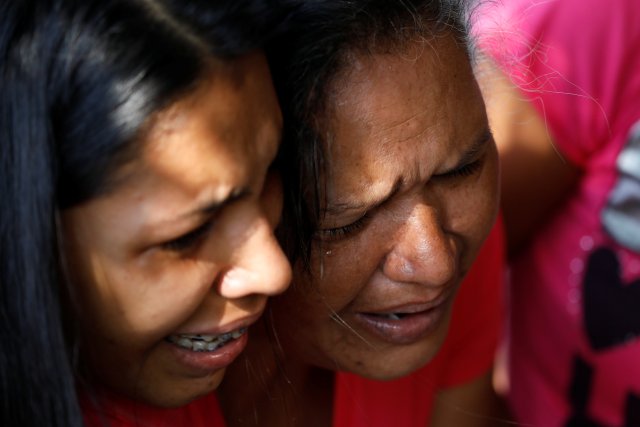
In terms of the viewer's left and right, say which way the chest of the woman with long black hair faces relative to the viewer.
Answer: facing the viewer and to the right of the viewer
